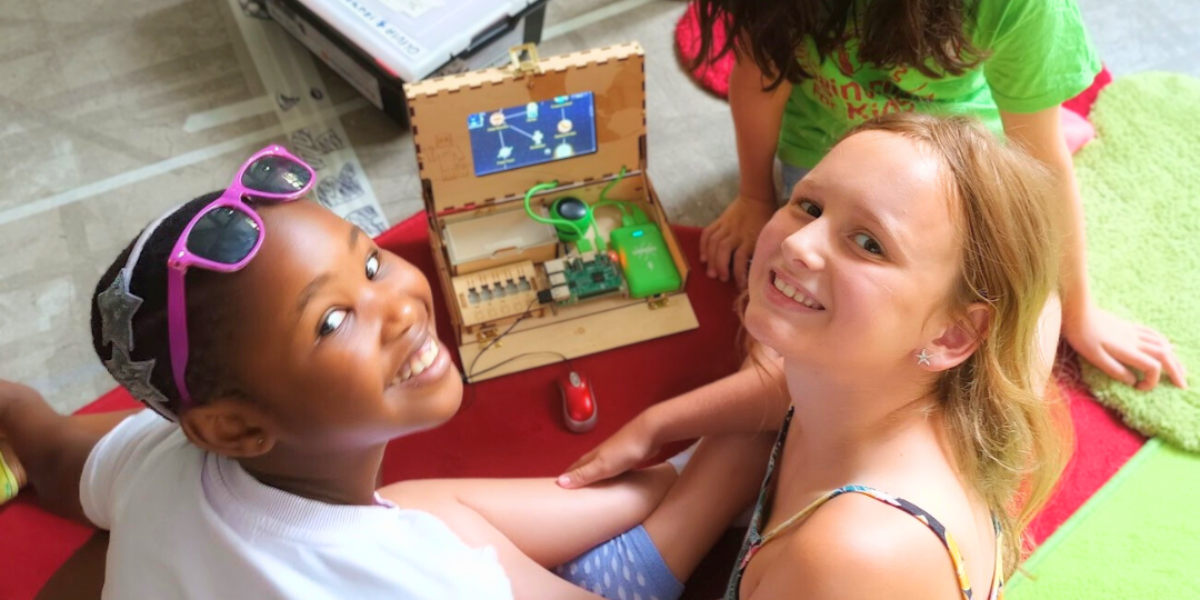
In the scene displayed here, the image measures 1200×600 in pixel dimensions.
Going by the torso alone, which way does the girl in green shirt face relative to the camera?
toward the camera
